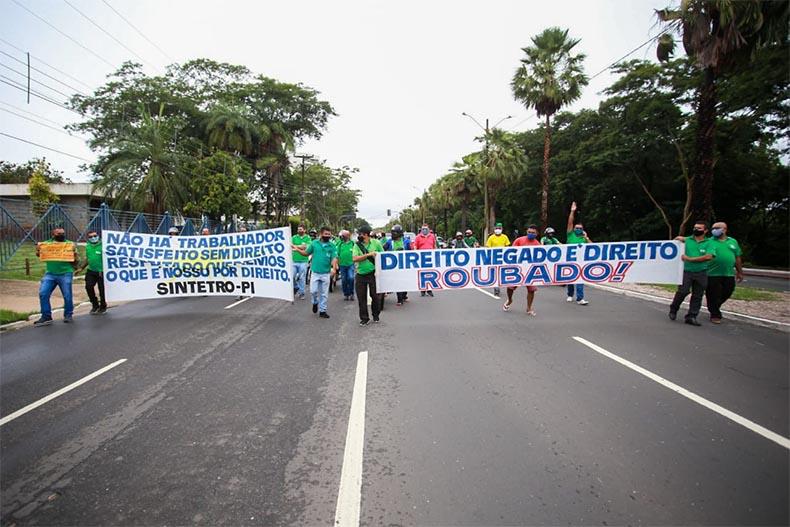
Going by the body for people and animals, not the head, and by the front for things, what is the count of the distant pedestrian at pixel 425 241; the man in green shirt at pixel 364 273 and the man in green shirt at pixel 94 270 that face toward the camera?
3

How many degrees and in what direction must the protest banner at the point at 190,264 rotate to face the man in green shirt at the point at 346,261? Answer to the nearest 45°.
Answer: approximately 90° to its left

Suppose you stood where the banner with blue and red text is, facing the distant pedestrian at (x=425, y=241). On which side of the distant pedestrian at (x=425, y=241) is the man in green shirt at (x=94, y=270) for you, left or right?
left

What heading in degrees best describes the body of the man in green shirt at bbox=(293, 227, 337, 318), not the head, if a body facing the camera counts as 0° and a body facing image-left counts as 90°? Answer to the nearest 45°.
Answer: approximately 0°

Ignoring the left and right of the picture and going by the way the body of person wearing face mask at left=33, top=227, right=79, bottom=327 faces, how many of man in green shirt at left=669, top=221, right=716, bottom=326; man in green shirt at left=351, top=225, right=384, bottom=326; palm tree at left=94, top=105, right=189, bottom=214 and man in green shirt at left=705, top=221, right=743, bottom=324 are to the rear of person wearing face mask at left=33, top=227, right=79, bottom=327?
1

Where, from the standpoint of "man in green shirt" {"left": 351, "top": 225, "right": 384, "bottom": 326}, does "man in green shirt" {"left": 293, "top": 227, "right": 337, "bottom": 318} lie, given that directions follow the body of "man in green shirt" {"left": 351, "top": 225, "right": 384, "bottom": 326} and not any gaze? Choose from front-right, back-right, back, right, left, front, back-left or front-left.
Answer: back-right

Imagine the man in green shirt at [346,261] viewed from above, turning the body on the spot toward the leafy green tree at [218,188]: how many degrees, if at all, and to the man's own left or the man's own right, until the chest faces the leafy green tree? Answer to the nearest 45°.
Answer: approximately 135° to the man's own right

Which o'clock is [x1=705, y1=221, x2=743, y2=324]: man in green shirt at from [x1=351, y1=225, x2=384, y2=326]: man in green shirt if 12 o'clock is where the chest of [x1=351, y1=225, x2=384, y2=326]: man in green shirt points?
[x1=705, y1=221, x2=743, y2=324]: man in green shirt is roughly at 9 o'clock from [x1=351, y1=225, x2=384, y2=326]: man in green shirt.

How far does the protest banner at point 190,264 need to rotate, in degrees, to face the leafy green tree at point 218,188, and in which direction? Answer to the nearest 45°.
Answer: approximately 180°

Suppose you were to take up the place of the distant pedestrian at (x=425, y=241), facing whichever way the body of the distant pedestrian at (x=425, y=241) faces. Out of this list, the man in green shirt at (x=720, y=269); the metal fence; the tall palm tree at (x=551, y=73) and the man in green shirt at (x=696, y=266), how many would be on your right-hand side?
1

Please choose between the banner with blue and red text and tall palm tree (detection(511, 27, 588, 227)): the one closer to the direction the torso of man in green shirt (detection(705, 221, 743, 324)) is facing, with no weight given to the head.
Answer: the banner with blue and red text
